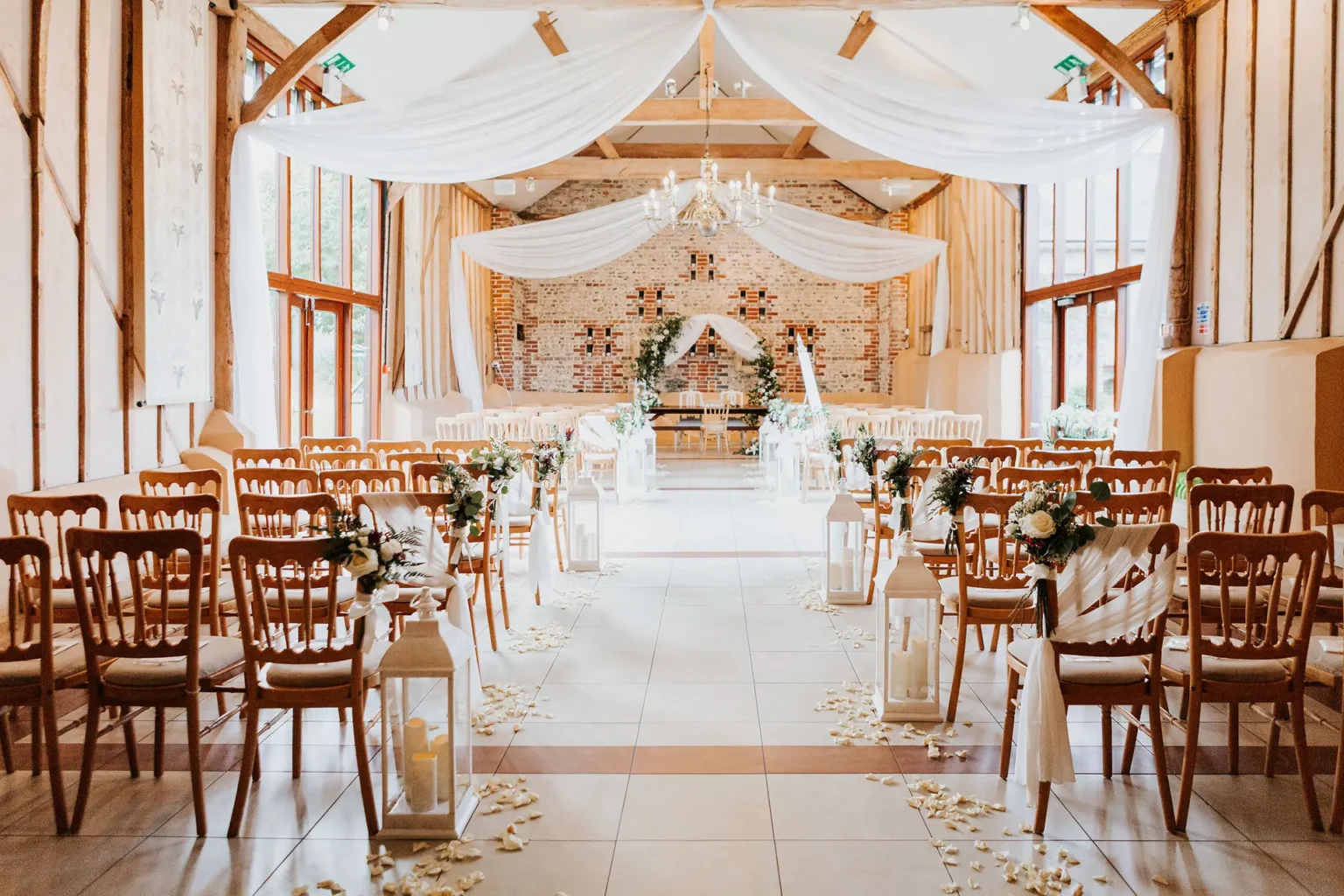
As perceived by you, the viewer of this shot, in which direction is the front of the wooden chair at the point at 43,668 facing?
facing away from the viewer and to the right of the viewer

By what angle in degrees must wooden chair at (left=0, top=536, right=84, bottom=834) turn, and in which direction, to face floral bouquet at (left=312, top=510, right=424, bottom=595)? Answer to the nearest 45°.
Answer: approximately 90° to its right

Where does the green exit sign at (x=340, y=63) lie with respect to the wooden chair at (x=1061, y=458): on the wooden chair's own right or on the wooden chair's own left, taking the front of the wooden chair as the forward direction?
on the wooden chair's own left

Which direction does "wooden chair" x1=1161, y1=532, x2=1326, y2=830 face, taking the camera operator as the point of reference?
facing away from the viewer and to the left of the viewer

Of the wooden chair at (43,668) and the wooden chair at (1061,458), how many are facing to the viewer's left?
0

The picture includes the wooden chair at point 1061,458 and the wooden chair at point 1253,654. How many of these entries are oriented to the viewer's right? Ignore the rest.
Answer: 0

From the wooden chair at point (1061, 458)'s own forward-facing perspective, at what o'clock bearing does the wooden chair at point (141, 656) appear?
the wooden chair at point (141, 656) is roughly at 7 o'clock from the wooden chair at point (1061, 458).

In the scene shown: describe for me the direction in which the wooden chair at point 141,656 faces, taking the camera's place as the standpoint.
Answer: facing away from the viewer and to the right of the viewer

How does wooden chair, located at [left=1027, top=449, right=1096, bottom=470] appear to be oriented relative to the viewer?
away from the camera

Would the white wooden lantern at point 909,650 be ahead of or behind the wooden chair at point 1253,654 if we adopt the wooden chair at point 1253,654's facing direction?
ahead

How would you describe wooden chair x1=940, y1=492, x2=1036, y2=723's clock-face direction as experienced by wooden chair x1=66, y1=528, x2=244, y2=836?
wooden chair x1=940, y1=492, x2=1036, y2=723 is roughly at 2 o'clock from wooden chair x1=66, y1=528, x2=244, y2=836.

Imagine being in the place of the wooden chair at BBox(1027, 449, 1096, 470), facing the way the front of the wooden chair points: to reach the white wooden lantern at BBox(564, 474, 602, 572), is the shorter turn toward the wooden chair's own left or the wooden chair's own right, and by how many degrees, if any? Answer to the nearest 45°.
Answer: approximately 90° to the wooden chair's own left

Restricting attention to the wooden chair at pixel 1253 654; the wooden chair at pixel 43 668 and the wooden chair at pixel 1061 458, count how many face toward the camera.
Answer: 0

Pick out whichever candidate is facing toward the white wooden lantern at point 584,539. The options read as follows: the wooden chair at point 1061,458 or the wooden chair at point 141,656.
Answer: the wooden chair at point 141,656
